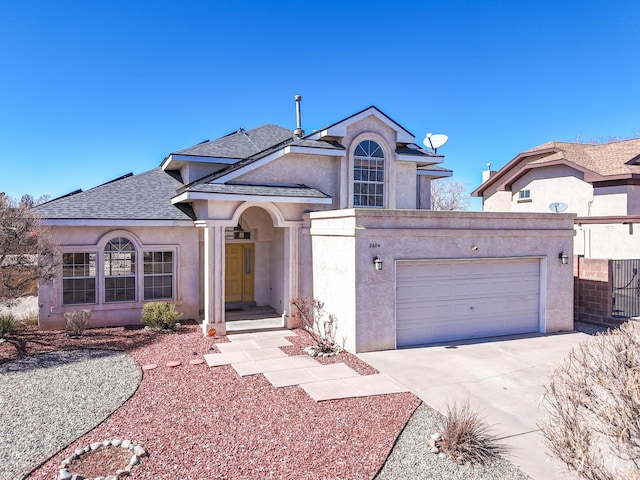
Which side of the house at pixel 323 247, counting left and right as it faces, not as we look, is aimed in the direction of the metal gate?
left

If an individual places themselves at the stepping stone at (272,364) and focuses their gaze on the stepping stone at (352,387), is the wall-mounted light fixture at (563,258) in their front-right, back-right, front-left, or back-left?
front-left

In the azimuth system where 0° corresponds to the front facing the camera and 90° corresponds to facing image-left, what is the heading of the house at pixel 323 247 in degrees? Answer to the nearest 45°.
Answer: approximately 0°

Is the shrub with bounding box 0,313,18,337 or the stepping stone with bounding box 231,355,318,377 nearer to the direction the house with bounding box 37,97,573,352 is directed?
the stepping stone

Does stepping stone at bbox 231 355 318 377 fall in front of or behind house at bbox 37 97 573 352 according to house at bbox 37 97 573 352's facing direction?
in front

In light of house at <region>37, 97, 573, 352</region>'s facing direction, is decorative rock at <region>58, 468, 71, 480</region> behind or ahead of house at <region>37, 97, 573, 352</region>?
ahead

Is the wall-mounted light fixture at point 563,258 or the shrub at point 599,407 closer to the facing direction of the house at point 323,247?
the shrub

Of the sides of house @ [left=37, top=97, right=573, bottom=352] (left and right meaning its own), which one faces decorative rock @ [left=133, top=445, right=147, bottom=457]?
front

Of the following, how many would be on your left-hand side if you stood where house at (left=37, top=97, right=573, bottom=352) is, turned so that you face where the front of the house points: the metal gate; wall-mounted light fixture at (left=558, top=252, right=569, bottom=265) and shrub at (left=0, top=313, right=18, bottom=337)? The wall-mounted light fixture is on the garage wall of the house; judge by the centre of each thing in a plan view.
2

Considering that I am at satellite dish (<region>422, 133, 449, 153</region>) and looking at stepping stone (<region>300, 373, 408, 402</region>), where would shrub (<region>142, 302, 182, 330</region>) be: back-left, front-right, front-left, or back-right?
front-right

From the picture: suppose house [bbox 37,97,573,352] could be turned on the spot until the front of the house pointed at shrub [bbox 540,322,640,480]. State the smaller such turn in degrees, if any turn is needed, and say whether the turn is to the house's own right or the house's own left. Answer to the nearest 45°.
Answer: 0° — it already faces it

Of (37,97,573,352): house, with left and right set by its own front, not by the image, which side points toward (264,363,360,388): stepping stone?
front

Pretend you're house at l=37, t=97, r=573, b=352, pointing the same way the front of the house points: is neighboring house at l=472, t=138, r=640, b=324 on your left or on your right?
on your left

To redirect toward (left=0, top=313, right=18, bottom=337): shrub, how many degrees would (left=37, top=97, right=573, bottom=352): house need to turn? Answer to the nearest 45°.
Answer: approximately 90° to its right
